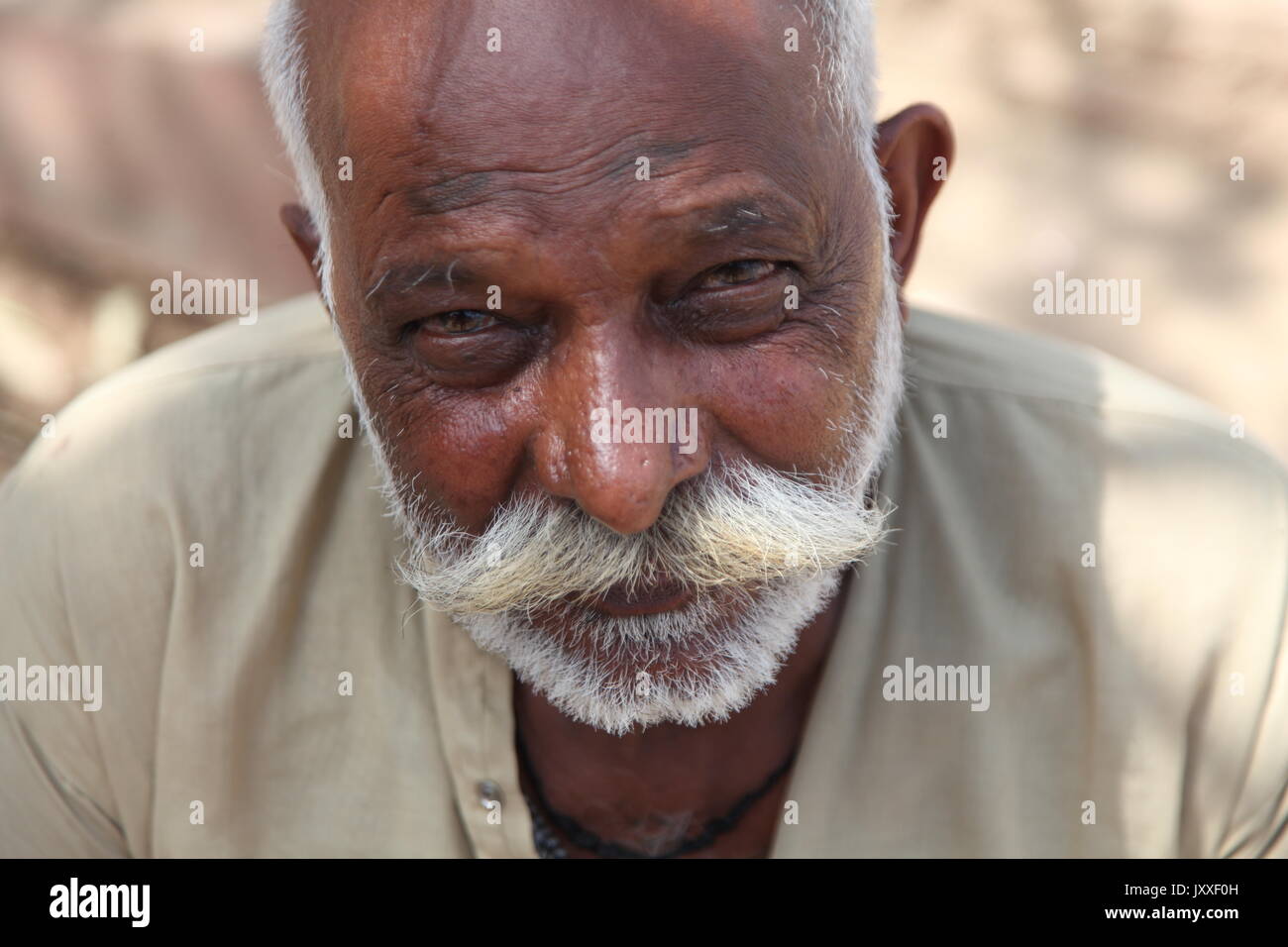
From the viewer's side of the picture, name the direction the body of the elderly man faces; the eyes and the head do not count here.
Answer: toward the camera
